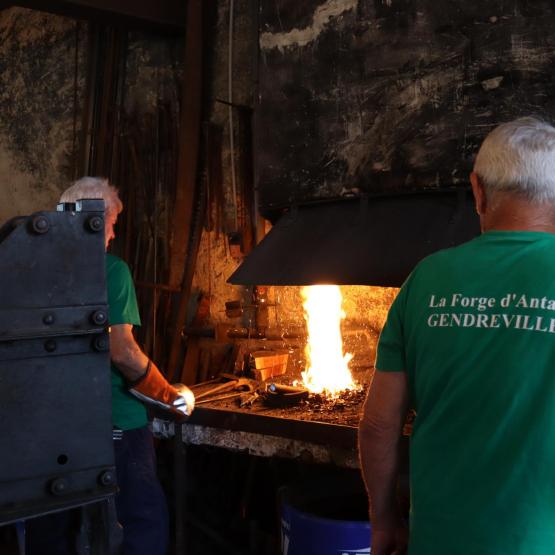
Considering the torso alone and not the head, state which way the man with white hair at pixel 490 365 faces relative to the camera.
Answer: away from the camera

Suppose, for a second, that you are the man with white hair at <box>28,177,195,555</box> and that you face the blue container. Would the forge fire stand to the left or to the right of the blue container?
left

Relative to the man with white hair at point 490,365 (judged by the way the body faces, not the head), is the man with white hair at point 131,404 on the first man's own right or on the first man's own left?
on the first man's own left

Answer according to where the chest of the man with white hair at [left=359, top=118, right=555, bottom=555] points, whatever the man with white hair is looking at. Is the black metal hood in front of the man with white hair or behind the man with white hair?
in front
